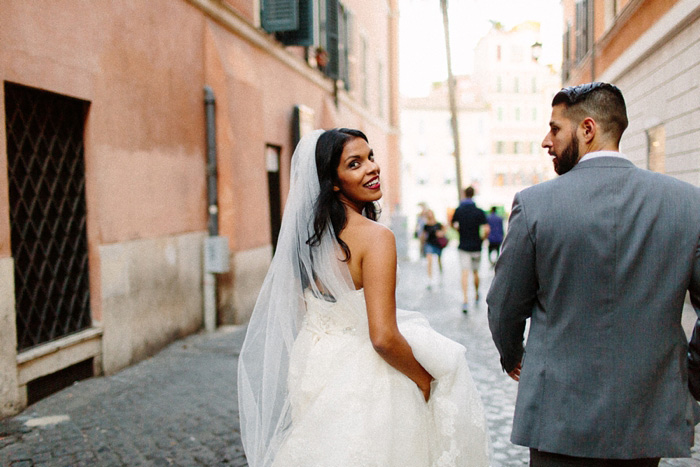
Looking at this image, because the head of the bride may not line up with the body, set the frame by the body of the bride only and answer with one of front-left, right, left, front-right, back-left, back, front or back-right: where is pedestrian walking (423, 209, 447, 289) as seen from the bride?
front-left

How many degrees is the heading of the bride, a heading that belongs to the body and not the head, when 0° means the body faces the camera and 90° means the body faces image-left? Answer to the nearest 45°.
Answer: approximately 225°

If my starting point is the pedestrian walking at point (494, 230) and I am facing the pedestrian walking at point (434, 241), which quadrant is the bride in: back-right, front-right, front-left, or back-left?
front-left

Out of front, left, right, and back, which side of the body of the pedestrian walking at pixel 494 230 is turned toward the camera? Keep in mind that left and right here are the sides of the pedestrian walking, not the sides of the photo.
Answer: back

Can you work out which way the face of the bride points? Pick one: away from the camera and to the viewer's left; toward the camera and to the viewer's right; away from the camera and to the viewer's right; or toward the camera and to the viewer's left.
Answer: toward the camera and to the viewer's right

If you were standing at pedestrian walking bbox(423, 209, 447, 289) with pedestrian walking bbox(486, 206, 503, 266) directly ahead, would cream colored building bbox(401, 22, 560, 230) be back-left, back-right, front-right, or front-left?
front-left

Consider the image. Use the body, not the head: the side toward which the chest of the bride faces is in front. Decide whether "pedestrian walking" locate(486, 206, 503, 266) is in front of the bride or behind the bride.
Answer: in front

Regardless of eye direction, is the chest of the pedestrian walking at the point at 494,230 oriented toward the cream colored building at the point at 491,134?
yes

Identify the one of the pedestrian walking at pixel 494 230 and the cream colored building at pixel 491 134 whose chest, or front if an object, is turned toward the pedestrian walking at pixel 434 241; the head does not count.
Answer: the cream colored building

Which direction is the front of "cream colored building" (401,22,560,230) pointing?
toward the camera

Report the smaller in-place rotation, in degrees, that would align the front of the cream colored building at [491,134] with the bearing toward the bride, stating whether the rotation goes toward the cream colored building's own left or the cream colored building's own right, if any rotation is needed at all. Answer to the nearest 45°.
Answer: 0° — it already faces them

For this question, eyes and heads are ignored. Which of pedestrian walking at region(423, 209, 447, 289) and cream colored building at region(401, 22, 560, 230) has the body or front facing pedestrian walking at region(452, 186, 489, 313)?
the cream colored building

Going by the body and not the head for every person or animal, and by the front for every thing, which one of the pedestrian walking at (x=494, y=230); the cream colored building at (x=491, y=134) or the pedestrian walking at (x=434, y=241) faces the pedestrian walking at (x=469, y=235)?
the cream colored building
